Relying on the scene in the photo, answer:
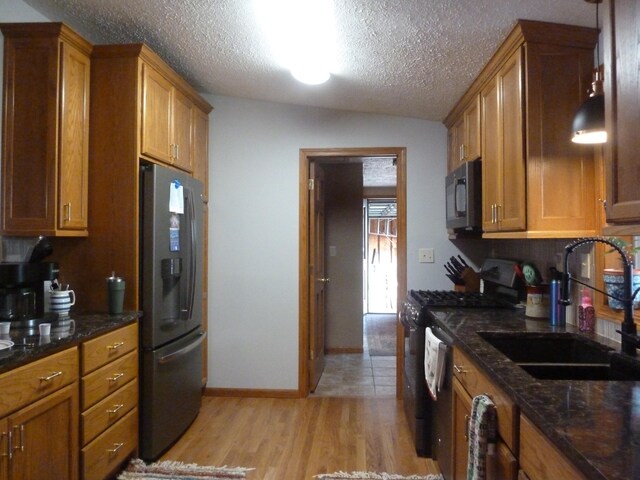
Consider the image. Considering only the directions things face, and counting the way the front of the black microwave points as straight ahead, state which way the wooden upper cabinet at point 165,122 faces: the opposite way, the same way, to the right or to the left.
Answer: the opposite way

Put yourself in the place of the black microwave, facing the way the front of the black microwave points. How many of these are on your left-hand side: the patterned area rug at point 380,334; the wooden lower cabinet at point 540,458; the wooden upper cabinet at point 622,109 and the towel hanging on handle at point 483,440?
3

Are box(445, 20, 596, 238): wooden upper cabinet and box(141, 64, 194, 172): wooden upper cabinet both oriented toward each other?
yes

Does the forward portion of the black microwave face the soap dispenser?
no

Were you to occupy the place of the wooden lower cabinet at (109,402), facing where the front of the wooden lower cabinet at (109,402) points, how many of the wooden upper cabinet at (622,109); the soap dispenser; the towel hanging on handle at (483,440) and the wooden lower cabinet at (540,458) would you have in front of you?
4

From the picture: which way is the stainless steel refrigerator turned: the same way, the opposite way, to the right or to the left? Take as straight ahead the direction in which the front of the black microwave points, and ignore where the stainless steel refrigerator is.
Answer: the opposite way

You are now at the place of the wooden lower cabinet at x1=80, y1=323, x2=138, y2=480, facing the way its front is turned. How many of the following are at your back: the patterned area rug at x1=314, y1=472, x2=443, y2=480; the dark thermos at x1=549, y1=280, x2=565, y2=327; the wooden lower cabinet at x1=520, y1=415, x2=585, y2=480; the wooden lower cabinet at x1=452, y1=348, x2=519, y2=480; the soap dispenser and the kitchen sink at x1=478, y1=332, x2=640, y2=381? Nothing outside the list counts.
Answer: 0

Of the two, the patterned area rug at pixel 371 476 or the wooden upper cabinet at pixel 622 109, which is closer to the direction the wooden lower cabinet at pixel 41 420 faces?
the wooden upper cabinet

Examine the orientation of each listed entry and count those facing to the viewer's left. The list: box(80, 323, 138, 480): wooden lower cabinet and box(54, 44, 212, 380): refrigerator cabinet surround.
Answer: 0

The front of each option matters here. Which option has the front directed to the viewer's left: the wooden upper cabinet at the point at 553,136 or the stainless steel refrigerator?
the wooden upper cabinet

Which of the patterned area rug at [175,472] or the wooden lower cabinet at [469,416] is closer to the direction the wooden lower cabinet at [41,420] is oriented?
the wooden lower cabinet

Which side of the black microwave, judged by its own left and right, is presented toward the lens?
left

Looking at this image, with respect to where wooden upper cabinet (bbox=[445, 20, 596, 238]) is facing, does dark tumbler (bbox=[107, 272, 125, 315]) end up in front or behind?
in front

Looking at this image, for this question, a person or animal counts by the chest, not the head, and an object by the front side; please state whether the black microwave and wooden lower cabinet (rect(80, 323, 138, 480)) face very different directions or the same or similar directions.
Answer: very different directions

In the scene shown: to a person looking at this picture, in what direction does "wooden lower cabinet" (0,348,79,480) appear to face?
facing the viewer and to the right of the viewer

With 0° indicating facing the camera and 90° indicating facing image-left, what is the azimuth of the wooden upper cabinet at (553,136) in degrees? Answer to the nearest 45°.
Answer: approximately 90°

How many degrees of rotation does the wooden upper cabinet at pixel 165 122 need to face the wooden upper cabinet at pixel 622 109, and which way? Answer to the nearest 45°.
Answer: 0° — it already faces it

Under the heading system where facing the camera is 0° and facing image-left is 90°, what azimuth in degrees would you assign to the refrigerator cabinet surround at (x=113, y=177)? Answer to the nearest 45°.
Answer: approximately 315°
